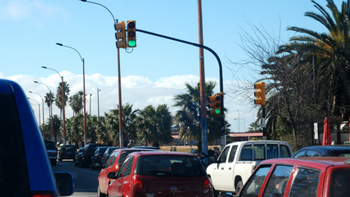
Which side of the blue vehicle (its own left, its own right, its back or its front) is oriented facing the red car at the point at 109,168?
front

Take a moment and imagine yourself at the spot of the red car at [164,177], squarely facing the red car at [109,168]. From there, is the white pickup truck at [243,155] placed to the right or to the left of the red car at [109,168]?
right

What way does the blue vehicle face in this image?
away from the camera

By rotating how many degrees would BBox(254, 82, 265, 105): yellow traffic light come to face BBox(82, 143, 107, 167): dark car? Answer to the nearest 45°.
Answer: approximately 45° to its right

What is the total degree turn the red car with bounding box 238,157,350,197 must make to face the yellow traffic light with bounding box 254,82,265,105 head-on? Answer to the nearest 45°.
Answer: approximately 45° to its right

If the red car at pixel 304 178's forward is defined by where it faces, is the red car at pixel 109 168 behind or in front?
in front

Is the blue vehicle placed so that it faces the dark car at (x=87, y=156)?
yes

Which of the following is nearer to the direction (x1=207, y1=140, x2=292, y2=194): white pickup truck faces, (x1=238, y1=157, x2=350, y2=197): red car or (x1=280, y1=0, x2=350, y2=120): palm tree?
the palm tree

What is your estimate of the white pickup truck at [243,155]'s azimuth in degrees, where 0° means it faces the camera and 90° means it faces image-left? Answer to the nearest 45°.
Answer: approximately 135°
